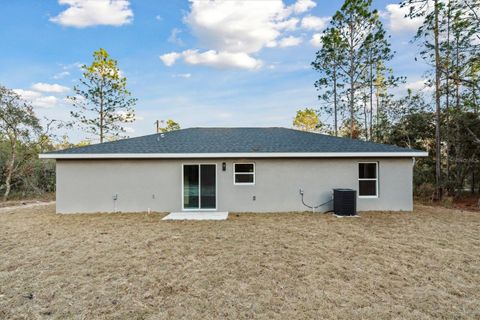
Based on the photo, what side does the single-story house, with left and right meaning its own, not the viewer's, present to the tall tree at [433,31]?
right

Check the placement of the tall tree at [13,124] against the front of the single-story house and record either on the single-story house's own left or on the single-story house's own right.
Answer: on the single-story house's own left

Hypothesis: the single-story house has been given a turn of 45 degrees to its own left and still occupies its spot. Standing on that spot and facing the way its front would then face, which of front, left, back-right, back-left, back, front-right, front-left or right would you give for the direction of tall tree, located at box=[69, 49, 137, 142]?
front

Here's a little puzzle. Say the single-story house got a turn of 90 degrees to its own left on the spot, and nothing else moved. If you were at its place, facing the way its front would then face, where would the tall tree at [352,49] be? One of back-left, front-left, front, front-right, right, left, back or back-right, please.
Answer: back-right

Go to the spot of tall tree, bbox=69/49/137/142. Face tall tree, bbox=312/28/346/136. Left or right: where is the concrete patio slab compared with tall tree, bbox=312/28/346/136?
right

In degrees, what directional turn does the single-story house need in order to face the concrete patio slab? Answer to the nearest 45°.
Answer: approximately 135° to its left

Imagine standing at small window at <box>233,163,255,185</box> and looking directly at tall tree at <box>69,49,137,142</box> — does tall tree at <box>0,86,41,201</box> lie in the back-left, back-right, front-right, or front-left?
front-left

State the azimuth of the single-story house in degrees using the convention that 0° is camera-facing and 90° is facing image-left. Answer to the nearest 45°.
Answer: approximately 180°
